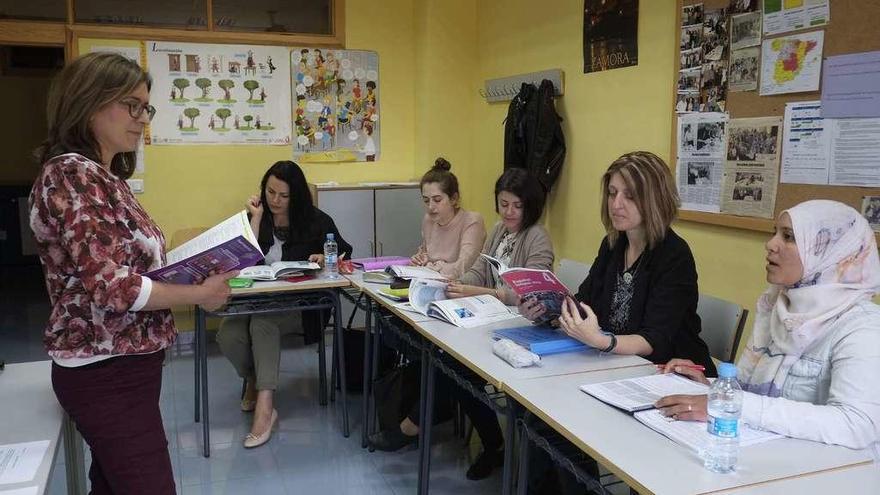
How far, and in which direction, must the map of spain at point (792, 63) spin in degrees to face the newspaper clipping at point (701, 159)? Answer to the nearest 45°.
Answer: approximately 90° to its right

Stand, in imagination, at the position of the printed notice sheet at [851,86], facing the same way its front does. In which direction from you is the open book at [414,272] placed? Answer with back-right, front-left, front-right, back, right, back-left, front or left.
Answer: front-right

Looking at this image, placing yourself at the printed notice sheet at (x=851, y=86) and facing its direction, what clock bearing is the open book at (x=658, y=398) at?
The open book is roughly at 11 o'clock from the printed notice sheet.

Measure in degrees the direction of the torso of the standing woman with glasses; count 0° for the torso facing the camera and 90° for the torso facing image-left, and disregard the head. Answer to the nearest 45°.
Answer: approximately 270°

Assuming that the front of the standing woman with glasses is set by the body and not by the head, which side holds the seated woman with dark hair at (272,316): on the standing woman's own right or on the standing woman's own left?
on the standing woman's own left

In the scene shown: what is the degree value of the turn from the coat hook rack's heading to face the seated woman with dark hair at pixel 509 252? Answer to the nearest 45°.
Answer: approximately 45° to its left

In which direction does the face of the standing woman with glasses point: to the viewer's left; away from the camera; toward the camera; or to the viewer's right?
to the viewer's right

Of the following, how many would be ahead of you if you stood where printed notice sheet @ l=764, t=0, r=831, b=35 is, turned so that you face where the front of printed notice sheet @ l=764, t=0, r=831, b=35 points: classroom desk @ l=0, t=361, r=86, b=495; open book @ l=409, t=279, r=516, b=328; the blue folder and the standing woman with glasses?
4

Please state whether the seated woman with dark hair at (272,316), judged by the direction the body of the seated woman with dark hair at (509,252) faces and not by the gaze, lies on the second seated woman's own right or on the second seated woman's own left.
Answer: on the second seated woman's own right

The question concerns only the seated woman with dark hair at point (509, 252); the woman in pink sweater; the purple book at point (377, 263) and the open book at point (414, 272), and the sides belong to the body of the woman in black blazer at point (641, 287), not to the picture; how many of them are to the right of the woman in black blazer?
4

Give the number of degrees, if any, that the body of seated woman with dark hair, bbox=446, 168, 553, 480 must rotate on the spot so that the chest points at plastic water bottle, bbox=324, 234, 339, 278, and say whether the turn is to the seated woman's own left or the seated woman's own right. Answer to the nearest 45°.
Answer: approximately 90° to the seated woman's own right
